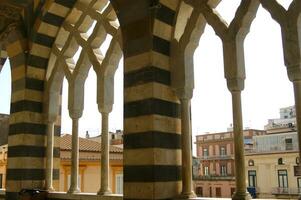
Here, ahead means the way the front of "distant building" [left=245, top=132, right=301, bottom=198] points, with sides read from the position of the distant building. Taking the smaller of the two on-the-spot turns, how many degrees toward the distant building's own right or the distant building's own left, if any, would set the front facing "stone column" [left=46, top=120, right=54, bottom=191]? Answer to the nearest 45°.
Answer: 0° — it already faces it

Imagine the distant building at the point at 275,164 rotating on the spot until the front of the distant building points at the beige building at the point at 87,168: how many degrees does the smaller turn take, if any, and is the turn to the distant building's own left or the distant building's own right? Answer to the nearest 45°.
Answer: approximately 45° to the distant building's own right

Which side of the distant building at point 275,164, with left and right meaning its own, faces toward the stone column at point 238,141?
front

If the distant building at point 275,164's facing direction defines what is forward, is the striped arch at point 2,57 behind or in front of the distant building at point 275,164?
in front

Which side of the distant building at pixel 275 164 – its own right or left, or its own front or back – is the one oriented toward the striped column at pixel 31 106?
front

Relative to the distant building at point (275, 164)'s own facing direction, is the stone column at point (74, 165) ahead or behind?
ahead

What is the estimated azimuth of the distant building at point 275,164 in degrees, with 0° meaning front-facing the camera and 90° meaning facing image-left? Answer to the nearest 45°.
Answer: approximately 0°

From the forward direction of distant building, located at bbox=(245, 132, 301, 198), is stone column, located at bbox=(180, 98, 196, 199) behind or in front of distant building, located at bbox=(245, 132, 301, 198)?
in front

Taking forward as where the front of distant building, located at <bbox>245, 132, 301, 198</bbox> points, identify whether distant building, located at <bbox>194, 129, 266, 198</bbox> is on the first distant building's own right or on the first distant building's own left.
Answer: on the first distant building's own right

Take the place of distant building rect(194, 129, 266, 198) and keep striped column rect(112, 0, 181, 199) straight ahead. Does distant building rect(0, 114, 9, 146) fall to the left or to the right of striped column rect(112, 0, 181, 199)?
right

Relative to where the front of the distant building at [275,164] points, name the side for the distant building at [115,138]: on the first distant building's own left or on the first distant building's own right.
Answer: on the first distant building's own right
